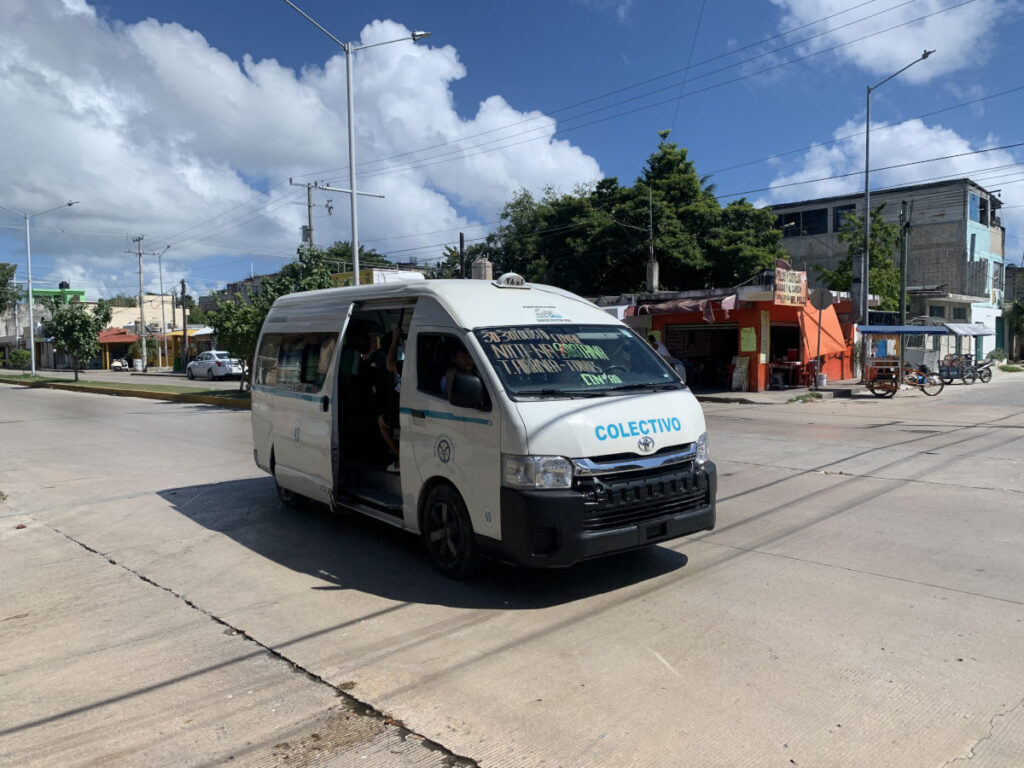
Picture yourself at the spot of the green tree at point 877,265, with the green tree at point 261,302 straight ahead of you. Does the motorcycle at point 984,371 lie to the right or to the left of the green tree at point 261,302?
left

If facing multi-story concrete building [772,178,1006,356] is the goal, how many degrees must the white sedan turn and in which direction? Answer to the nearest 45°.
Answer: approximately 135° to its right

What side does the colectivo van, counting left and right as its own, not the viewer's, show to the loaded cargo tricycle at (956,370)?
left

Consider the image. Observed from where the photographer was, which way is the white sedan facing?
facing away from the viewer and to the left of the viewer

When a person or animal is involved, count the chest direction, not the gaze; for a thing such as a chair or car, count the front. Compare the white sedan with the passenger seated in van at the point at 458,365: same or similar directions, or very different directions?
very different directions

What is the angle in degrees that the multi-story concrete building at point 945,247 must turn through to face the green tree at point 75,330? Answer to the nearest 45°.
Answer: approximately 90° to its right

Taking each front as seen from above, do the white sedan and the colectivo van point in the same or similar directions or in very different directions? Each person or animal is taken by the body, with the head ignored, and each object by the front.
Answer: very different directions

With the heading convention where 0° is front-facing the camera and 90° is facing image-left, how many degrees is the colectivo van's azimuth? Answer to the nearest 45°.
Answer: approximately 315°

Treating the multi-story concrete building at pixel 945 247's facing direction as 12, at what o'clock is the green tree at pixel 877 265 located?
The green tree is roughly at 2 o'clock from the multi-story concrete building.

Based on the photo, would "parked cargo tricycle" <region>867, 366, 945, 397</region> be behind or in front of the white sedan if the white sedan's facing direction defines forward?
behind

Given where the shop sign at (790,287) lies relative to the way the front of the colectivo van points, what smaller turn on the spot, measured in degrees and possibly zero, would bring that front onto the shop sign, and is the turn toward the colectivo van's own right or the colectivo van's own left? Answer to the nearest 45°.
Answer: approximately 90° to the colectivo van's own left
